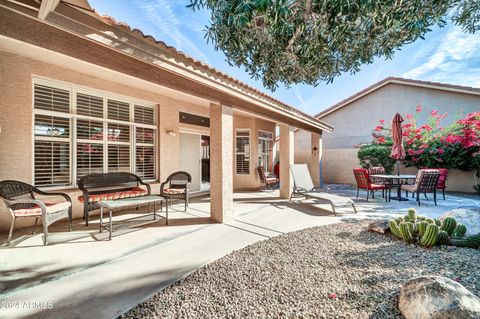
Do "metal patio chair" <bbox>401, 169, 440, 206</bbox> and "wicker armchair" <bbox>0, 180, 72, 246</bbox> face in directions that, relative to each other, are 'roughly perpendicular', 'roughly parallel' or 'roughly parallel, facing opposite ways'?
roughly perpendicular

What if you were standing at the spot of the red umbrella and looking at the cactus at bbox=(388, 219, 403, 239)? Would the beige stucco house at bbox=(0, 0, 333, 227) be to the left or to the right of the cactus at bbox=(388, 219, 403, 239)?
right

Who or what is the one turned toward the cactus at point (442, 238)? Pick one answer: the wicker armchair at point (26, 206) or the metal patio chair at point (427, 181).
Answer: the wicker armchair

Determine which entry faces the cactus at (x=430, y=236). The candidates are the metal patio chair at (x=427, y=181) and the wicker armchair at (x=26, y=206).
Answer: the wicker armchair

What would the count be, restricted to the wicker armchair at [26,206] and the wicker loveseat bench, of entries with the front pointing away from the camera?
0

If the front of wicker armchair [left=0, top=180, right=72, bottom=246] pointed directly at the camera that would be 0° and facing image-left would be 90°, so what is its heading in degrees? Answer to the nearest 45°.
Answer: approximately 315°

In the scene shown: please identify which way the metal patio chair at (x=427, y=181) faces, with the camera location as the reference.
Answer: facing away from the viewer and to the left of the viewer

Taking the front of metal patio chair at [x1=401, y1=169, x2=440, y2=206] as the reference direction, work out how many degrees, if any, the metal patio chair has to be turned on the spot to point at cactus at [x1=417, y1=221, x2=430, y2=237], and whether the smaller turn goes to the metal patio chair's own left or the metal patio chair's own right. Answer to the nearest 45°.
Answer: approximately 135° to the metal patio chair's own left

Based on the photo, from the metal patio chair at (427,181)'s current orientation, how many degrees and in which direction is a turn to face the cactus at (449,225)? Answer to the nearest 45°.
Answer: approximately 135° to its left

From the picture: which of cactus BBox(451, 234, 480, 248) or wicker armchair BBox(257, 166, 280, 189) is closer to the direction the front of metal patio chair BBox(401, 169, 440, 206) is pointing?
the wicker armchair
